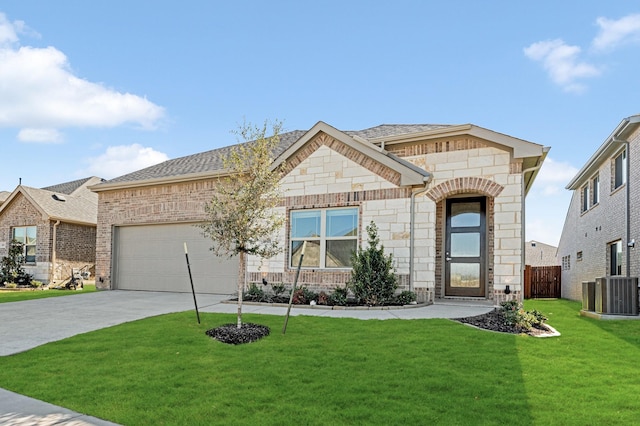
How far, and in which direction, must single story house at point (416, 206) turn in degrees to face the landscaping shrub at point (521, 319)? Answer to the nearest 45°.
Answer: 0° — it already faces it

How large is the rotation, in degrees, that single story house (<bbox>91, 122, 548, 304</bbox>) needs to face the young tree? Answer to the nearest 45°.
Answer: approximately 45° to its right

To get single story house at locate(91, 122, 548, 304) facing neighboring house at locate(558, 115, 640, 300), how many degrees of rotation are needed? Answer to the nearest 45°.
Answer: approximately 135° to its left

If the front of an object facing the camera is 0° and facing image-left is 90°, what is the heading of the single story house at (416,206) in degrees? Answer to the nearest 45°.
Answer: approximately 0°

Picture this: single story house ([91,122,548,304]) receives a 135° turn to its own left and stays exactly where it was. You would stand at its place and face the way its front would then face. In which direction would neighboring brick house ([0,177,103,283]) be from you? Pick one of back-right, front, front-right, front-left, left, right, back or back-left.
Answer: left
